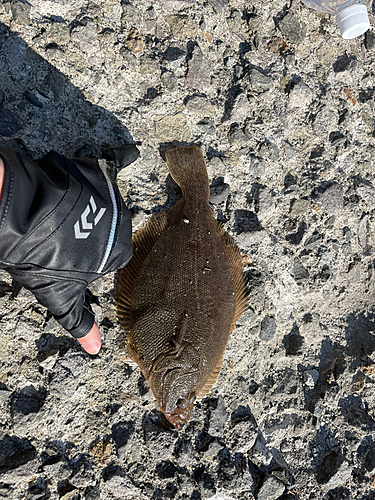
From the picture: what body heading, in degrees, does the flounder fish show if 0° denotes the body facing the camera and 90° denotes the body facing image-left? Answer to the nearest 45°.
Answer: approximately 0°

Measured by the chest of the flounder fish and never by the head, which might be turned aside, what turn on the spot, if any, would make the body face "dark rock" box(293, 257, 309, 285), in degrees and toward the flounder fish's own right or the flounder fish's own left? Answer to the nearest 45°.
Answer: approximately 135° to the flounder fish's own left

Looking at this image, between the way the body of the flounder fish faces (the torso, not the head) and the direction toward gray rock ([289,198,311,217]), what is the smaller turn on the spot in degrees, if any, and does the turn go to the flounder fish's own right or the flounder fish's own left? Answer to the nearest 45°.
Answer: approximately 135° to the flounder fish's own left

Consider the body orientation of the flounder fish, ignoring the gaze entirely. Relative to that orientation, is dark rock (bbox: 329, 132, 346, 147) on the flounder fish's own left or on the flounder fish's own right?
on the flounder fish's own left

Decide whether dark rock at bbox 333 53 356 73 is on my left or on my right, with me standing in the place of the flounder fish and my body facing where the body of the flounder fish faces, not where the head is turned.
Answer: on my left
